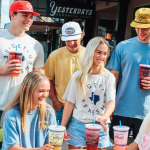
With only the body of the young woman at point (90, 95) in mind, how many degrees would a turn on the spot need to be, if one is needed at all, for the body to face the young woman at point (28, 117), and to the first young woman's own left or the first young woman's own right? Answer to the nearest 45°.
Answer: approximately 45° to the first young woman's own right

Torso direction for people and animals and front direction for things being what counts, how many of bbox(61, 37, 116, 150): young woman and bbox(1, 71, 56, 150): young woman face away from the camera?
0

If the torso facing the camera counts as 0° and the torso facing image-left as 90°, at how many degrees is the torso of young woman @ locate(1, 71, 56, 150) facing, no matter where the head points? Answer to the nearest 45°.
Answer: approximately 315°

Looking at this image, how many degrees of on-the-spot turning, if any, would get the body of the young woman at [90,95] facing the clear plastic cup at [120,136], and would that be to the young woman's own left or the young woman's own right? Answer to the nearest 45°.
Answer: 0° — they already face it

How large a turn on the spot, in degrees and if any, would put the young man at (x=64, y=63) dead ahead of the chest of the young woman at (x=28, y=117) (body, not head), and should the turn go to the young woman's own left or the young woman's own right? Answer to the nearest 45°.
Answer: approximately 135° to the young woman's own left

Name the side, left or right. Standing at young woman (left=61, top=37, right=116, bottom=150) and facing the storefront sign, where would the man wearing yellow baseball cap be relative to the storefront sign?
right

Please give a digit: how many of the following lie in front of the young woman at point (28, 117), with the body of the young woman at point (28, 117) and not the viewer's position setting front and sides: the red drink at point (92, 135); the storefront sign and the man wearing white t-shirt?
1

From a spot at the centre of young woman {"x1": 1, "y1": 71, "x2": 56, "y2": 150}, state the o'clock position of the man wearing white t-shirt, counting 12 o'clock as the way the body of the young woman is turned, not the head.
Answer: The man wearing white t-shirt is roughly at 7 o'clock from the young woman.

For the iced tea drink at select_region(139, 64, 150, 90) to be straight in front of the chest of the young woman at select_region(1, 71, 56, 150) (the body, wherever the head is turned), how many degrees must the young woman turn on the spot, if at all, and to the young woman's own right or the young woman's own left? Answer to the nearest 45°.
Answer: approximately 90° to the young woman's own left

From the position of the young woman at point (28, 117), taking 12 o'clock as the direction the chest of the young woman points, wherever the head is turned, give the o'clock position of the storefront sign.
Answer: The storefront sign is roughly at 8 o'clock from the young woman.

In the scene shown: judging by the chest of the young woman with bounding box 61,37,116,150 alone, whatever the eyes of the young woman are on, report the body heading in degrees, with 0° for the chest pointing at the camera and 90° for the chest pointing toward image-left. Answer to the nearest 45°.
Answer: approximately 0°
